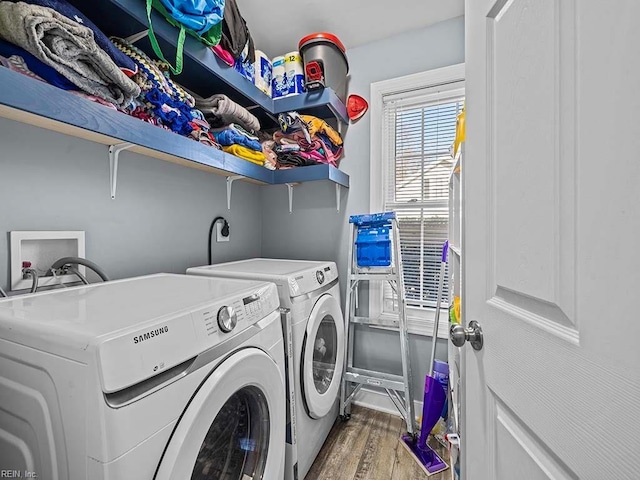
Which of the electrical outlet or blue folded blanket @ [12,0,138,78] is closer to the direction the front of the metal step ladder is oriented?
the blue folded blanket

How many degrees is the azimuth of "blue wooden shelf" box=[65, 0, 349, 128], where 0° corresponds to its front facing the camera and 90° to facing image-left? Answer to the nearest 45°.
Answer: approximately 315°

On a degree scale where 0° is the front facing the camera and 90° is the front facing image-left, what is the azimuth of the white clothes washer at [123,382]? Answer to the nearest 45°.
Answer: approximately 315°

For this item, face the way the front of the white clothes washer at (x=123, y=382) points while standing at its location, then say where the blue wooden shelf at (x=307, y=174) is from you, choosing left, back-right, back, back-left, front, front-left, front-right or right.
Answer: left

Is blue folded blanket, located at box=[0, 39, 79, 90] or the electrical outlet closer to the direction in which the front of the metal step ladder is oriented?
the blue folded blanket

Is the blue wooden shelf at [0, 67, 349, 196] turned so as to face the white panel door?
yes

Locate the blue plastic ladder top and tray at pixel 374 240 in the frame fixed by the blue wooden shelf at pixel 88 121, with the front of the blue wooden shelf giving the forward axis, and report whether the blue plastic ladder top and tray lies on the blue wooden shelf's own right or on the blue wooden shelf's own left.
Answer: on the blue wooden shelf's own left

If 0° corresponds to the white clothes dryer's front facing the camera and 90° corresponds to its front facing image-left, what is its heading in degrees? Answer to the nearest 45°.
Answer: approximately 315°

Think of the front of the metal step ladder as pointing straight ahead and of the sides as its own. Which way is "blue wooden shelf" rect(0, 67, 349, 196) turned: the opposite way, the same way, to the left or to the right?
to the left
